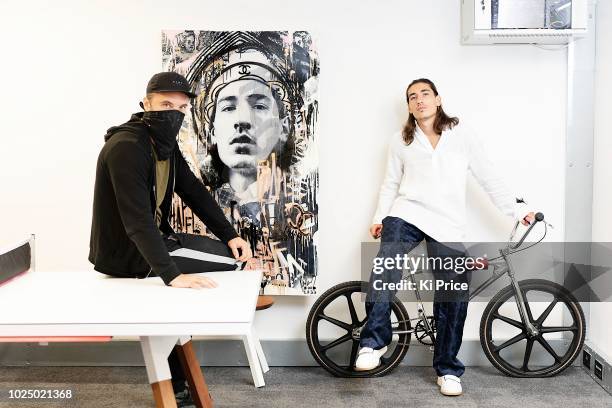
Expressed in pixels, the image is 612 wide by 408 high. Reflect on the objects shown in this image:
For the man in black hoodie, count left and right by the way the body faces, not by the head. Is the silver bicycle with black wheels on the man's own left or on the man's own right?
on the man's own left

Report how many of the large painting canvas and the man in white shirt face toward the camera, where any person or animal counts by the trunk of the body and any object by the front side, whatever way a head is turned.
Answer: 2

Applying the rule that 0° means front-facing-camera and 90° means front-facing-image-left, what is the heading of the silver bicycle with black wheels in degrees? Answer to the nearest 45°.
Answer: approximately 270°

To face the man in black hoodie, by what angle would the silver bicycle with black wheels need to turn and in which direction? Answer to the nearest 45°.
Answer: approximately 135° to its right

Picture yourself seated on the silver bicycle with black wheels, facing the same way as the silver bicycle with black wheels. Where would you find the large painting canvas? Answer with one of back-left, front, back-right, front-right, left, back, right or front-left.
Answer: back

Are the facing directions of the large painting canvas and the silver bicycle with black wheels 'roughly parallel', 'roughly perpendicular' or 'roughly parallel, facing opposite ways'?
roughly perpendicular

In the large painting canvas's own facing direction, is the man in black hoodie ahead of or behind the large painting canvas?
ahead

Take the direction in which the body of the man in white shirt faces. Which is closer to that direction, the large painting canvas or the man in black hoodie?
the man in black hoodie

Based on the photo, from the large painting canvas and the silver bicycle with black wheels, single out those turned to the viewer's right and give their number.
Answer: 1

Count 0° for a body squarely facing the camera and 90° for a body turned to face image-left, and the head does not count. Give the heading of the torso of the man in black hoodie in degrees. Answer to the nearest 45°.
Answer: approximately 315°
